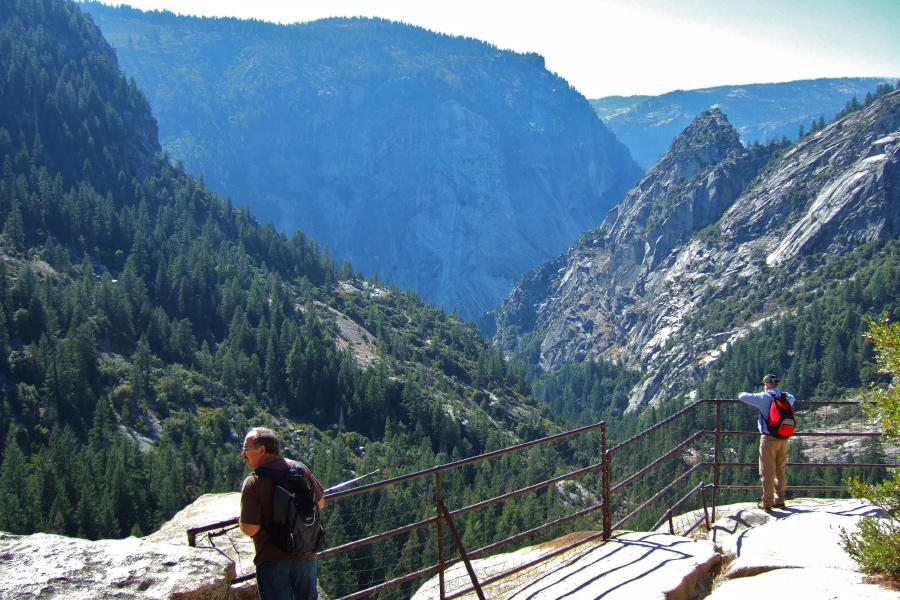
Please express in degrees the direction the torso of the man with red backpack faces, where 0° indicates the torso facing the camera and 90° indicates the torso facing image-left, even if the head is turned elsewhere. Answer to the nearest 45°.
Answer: approximately 135°

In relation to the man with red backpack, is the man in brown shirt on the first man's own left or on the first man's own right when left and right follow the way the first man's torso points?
on the first man's own left

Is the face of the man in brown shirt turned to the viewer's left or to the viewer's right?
to the viewer's left
